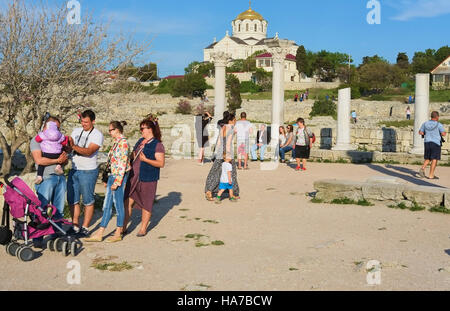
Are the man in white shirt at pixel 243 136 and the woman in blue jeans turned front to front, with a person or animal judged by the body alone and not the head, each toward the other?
no

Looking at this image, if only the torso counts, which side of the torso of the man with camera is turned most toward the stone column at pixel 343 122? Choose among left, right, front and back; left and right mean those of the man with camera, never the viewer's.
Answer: back

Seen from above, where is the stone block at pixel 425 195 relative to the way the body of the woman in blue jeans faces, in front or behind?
behind

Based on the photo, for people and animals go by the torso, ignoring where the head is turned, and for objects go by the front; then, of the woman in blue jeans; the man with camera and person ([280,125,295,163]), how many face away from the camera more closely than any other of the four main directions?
0

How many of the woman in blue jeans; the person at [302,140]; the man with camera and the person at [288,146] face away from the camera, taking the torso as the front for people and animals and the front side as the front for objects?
0

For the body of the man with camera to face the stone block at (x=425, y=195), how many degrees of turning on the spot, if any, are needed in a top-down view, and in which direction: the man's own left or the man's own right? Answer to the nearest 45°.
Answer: approximately 135° to the man's own left

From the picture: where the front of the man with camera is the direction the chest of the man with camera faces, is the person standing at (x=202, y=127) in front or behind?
behind

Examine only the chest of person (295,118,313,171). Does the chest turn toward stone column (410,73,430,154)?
no

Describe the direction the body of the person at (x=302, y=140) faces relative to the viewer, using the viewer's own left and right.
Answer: facing the viewer and to the left of the viewer

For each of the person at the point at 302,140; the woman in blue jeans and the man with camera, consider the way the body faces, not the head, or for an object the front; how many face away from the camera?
0
